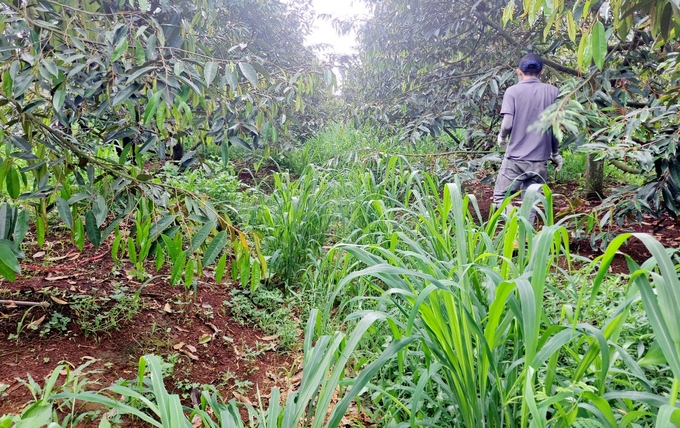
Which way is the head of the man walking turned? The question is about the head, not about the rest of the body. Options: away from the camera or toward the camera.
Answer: away from the camera

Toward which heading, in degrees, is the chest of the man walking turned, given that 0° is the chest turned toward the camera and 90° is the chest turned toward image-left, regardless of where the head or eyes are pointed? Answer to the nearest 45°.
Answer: approximately 180°
